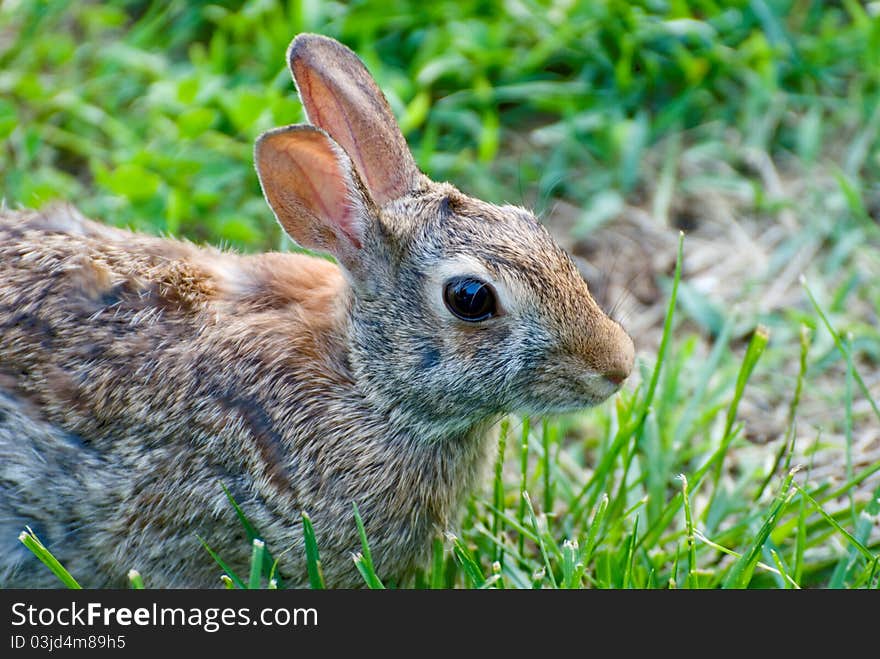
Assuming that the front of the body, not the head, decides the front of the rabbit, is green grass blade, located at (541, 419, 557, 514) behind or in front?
in front

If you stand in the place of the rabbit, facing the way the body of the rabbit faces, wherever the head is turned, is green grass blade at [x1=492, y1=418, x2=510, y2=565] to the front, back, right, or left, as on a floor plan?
front

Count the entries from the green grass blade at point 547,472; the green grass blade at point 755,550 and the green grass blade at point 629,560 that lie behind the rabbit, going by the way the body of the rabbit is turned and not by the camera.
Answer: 0

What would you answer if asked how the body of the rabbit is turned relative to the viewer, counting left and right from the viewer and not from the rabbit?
facing to the right of the viewer

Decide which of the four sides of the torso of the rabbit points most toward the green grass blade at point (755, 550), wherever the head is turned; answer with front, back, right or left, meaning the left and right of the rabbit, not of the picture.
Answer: front

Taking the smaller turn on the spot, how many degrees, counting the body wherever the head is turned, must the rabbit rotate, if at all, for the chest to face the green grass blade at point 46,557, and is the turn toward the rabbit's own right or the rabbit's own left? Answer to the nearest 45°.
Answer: approximately 135° to the rabbit's own right
